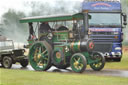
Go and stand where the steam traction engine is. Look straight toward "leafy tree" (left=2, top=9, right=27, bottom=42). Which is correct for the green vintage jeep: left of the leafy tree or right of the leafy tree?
left

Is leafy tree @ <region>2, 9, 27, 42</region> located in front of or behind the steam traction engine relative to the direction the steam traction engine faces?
behind

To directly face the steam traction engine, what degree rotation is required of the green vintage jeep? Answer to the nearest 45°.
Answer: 0° — it already faces it

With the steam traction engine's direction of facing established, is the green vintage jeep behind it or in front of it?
behind

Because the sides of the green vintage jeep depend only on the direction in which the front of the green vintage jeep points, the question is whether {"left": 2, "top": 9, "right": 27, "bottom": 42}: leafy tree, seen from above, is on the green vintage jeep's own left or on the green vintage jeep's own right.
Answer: on the green vintage jeep's own left

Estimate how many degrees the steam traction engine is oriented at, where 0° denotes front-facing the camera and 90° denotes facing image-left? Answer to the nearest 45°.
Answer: approximately 315°

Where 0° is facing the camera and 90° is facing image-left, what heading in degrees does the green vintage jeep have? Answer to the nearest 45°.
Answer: approximately 315°

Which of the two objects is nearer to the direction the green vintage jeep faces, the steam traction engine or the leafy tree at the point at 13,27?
the steam traction engine
